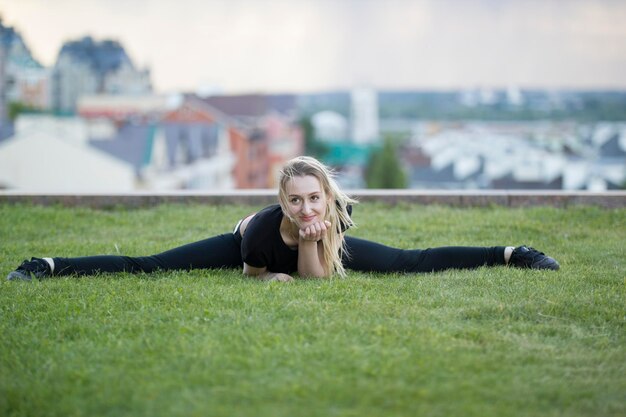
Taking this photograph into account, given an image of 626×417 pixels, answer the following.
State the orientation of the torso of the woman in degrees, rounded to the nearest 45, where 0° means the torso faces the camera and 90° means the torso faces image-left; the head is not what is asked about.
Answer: approximately 0°

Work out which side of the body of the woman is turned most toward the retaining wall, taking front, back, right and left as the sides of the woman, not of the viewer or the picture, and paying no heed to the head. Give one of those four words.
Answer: back
